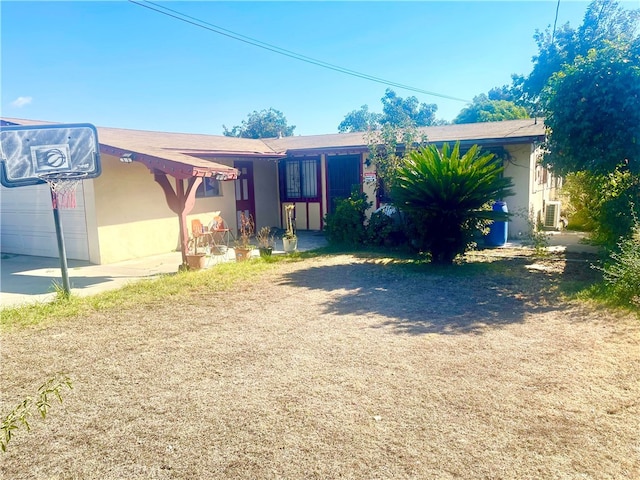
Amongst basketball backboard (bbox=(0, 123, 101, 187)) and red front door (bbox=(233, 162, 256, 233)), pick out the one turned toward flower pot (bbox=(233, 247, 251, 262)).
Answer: the red front door

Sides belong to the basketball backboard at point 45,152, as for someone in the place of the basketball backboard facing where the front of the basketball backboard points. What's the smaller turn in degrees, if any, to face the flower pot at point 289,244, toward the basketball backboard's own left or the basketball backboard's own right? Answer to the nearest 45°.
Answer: approximately 90° to the basketball backboard's own left

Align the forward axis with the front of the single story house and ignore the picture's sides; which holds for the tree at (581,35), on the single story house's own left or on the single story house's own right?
on the single story house's own left

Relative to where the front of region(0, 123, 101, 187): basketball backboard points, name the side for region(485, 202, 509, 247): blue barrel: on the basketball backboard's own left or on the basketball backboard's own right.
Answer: on the basketball backboard's own left

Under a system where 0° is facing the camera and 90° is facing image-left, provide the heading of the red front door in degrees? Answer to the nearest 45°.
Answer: approximately 0°

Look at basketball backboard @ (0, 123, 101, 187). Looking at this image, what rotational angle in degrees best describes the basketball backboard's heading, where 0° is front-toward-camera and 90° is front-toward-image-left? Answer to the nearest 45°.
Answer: approximately 0°
